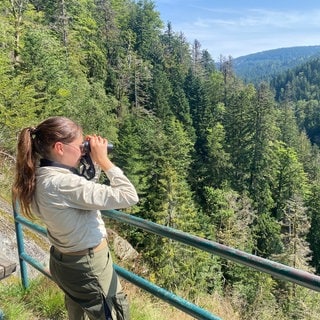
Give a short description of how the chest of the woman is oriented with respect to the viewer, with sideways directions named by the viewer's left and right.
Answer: facing away from the viewer and to the right of the viewer
